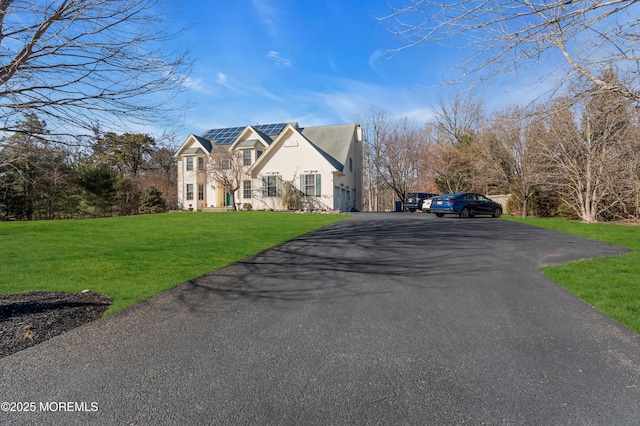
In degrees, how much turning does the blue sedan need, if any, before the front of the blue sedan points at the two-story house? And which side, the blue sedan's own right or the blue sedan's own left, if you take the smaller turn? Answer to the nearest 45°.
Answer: approximately 135° to the blue sedan's own left

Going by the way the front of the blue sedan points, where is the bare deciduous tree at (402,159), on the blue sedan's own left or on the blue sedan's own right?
on the blue sedan's own left

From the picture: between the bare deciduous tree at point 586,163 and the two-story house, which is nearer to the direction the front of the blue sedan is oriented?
the bare deciduous tree

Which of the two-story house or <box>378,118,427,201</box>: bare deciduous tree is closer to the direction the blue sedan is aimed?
the bare deciduous tree

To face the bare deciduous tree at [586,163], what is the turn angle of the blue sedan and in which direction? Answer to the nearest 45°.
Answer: approximately 45° to its right

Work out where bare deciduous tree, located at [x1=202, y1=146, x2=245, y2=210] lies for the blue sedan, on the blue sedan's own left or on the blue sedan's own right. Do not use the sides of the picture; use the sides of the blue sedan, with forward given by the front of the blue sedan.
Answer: on the blue sedan's own left

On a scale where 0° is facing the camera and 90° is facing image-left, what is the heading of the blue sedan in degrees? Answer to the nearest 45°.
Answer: approximately 225°
